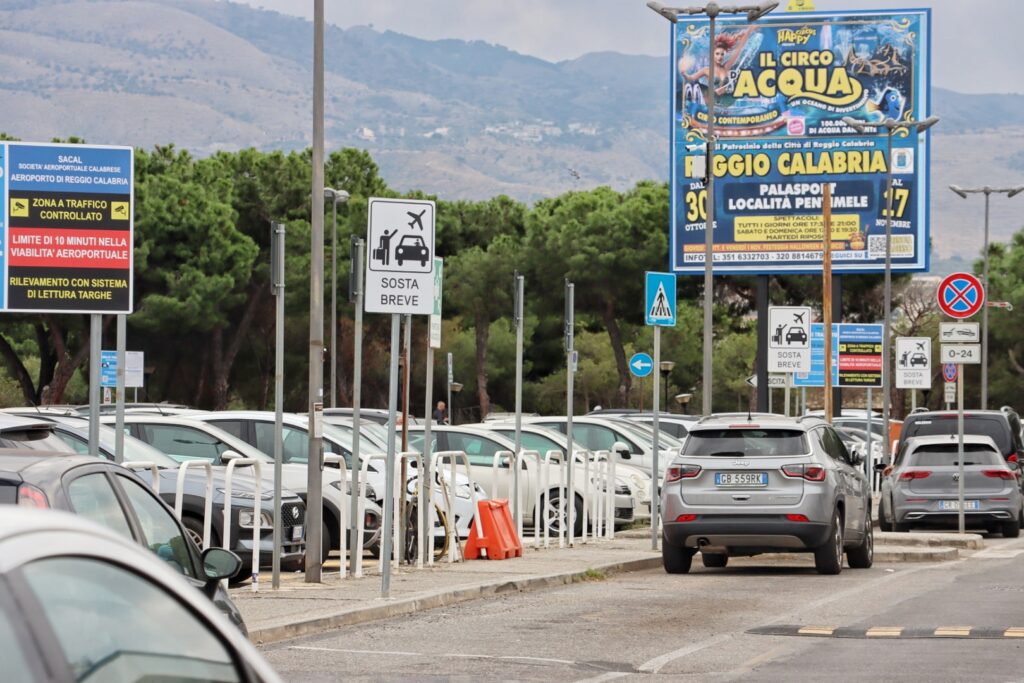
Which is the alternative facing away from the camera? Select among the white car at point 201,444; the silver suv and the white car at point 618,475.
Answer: the silver suv

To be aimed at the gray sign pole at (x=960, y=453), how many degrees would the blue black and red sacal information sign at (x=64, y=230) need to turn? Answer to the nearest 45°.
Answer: approximately 135° to its left

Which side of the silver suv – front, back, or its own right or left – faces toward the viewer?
back

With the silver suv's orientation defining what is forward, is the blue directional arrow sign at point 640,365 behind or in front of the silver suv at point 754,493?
in front

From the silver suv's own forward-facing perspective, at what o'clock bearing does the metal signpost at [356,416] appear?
The metal signpost is roughly at 8 o'clock from the silver suv.

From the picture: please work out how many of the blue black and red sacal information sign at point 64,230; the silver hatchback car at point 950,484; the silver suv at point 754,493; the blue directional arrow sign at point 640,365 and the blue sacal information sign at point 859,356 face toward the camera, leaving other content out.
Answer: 3

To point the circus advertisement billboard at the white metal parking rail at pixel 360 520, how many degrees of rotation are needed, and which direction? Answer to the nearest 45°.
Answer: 0° — it already faces it

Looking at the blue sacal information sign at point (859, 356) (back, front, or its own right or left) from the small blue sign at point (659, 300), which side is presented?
front

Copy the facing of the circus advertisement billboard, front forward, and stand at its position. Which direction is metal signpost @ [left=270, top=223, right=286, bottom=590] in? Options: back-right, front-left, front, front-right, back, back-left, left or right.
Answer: front

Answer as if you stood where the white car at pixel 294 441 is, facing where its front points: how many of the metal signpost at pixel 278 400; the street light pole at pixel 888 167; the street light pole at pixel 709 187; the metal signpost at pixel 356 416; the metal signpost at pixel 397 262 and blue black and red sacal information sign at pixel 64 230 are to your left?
2

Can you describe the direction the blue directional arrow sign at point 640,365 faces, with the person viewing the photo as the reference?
facing the viewer

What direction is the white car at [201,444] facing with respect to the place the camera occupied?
facing the viewer and to the right of the viewer

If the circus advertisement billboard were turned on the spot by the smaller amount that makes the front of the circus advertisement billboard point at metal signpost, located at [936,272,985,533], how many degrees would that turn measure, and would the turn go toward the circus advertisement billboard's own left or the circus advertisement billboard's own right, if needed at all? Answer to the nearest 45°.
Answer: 0° — it already faces it

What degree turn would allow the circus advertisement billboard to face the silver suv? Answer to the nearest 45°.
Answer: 0° — it already faces it

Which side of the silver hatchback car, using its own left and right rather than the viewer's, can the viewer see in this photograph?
back

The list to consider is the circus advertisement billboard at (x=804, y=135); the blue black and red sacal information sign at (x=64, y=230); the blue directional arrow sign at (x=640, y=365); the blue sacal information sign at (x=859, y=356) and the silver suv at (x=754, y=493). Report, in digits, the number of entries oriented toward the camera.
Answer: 4

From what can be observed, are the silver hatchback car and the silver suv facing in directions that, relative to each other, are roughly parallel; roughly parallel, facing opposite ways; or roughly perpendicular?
roughly parallel

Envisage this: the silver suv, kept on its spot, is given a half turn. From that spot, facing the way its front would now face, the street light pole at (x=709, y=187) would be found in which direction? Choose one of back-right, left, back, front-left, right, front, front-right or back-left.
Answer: back

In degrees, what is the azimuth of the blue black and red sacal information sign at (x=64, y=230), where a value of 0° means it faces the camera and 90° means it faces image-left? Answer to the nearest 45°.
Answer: approximately 0°
